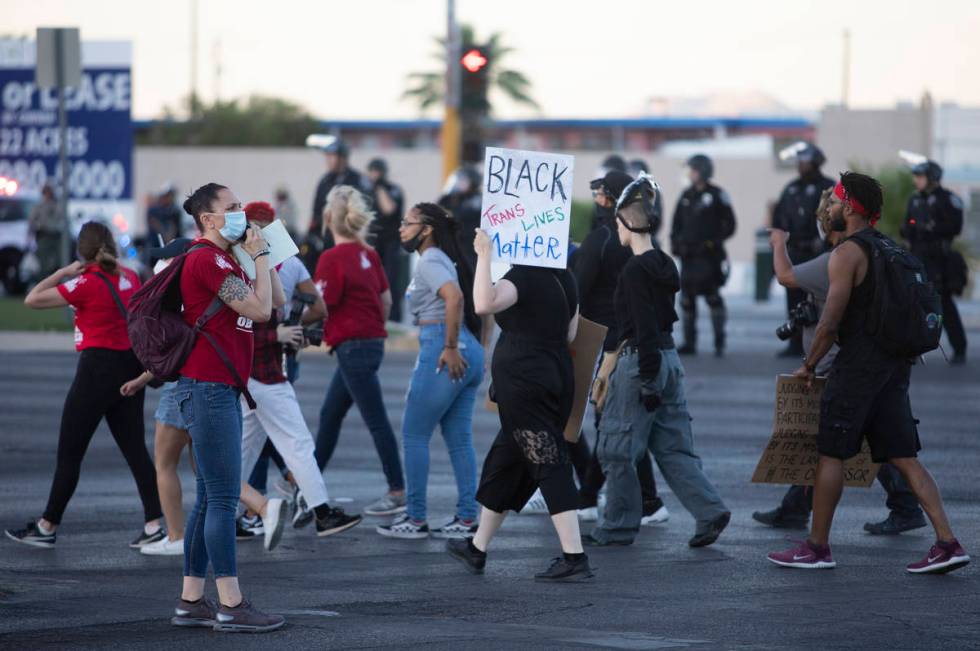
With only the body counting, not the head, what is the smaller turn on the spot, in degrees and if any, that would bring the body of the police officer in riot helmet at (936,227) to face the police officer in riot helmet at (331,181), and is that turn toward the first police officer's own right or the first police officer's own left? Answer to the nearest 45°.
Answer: approximately 45° to the first police officer's own right

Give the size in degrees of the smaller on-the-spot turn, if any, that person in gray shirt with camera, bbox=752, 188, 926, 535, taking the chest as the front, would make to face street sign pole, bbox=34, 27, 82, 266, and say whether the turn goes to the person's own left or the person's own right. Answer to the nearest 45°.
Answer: approximately 45° to the person's own right

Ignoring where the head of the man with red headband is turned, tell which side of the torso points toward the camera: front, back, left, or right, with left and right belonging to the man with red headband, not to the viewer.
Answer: left

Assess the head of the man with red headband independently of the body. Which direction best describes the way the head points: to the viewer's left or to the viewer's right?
to the viewer's left

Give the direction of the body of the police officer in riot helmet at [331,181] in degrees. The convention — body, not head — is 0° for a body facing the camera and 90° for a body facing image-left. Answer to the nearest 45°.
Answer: approximately 45°

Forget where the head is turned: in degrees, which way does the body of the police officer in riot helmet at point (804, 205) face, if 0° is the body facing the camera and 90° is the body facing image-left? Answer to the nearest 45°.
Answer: approximately 45°

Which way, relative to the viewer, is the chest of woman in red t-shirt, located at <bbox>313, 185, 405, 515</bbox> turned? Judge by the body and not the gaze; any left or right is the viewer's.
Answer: facing away from the viewer and to the left of the viewer

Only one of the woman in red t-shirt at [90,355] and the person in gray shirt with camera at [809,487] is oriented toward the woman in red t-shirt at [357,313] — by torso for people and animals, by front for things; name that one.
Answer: the person in gray shirt with camera

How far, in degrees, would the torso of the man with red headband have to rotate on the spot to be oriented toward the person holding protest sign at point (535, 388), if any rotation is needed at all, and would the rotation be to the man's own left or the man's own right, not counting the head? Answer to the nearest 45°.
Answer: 0° — they already face them

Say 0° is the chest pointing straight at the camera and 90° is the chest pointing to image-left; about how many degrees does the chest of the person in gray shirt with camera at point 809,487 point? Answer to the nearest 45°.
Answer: approximately 90°

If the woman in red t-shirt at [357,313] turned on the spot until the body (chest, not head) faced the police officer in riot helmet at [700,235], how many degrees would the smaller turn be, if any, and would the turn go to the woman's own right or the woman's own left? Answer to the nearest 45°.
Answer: approximately 90° to the woman's own right
